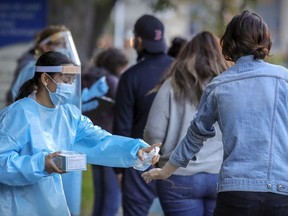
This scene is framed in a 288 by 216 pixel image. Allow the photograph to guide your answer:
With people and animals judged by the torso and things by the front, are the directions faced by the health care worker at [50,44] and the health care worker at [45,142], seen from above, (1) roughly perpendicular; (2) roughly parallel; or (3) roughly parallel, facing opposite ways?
roughly parallel

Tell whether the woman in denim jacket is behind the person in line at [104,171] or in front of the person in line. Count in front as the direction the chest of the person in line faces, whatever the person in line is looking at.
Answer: behind

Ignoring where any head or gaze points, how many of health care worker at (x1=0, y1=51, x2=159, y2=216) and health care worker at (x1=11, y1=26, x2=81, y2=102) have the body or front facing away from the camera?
0

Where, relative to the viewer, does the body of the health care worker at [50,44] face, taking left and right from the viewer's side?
facing the viewer and to the right of the viewer

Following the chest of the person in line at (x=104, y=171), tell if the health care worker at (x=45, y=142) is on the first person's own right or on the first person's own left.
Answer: on the first person's own left

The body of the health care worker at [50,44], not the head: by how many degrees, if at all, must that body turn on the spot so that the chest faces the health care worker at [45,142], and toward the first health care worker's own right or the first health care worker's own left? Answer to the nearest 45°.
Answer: approximately 45° to the first health care worker's own right

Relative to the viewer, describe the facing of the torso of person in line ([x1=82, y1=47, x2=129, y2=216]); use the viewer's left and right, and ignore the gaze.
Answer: facing away from the viewer and to the left of the viewer

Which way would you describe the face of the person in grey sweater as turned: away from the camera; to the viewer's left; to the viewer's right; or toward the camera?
away from the camera

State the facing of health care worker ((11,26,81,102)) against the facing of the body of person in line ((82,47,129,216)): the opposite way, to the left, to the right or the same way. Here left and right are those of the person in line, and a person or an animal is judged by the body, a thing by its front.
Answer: the opposite way
